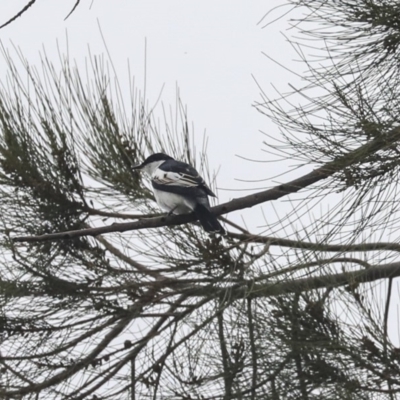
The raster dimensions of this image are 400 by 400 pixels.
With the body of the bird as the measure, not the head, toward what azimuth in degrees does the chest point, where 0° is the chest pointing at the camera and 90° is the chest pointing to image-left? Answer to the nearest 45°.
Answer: approximately 90°
